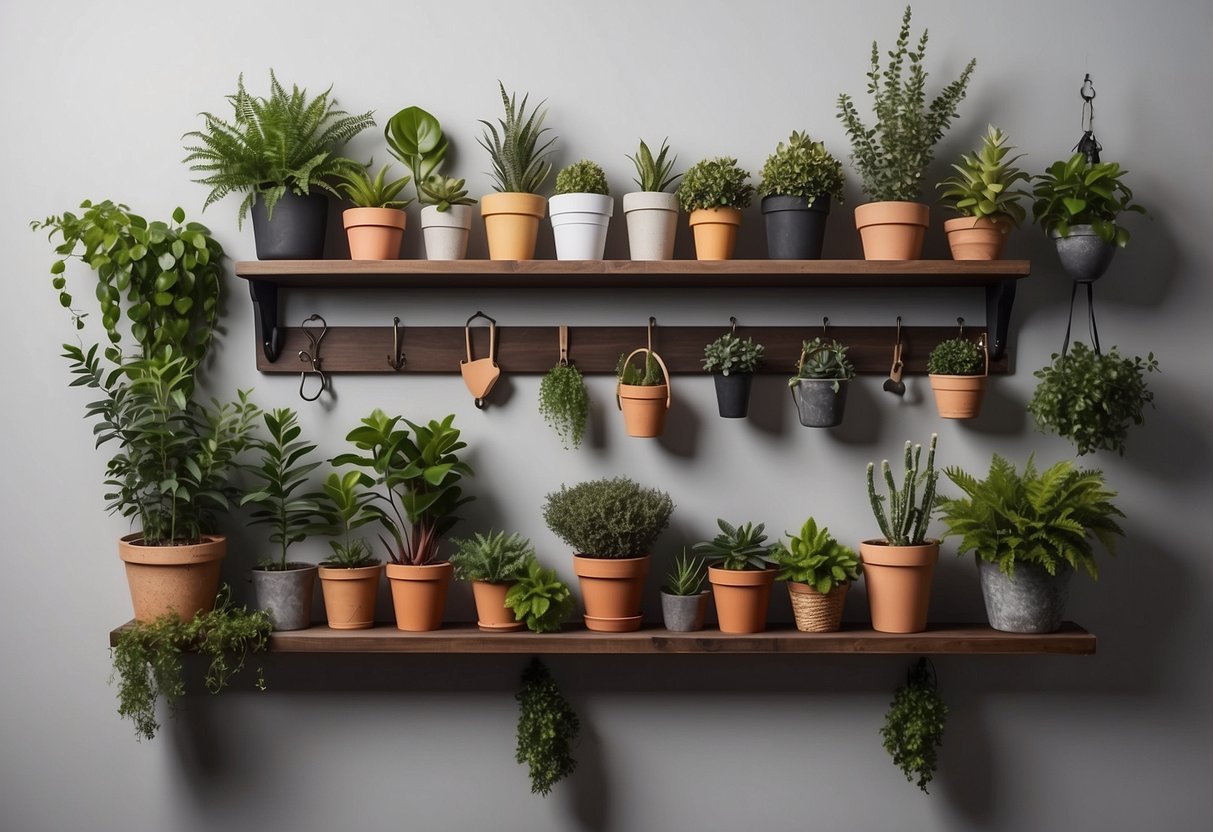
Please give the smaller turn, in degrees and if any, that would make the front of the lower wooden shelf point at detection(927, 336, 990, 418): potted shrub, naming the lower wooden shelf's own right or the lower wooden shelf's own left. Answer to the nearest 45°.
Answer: approximately 90° to the lower wooden shelf's own left

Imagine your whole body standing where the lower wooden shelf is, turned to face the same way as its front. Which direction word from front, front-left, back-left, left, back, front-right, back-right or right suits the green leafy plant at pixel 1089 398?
left

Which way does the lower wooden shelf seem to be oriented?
toward the camera
